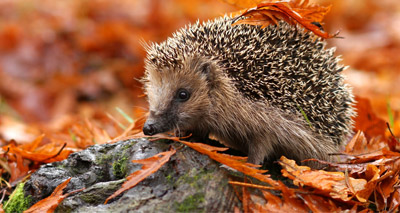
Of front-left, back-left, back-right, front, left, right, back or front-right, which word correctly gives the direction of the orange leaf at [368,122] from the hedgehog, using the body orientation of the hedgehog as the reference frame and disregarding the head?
back-right

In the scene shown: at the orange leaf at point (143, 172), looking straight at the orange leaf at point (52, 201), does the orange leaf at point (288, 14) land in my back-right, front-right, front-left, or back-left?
back-right

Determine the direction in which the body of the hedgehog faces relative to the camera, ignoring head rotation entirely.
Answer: to the viewer's left

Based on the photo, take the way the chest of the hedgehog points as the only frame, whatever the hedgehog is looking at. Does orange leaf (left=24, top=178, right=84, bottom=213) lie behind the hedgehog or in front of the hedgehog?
in front
